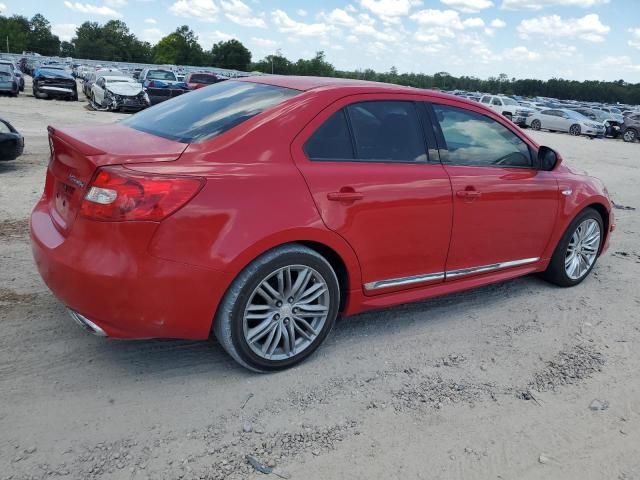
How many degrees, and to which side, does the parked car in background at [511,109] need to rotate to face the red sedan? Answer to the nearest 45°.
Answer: approximately 45° to its right

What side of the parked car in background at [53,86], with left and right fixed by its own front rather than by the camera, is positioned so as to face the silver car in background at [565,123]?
left

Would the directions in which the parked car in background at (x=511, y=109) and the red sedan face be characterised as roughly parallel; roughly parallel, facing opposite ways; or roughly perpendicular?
roughly perpendicular

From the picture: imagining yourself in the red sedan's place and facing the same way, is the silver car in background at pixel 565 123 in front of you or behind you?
in front

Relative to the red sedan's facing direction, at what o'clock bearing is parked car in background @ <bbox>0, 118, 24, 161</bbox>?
The parked car in background is roughly at 9 o'clock from the red sedan.

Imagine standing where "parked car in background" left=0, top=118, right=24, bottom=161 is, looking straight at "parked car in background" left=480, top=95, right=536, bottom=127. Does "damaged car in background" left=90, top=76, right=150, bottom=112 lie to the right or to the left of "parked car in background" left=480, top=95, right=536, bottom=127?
left

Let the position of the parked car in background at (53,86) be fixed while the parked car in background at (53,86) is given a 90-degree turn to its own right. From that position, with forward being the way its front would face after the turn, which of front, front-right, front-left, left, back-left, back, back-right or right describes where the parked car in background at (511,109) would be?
back

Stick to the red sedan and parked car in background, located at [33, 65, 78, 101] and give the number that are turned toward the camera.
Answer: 1

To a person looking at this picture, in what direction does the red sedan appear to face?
facing away from the viewer and to the right of the viewer
